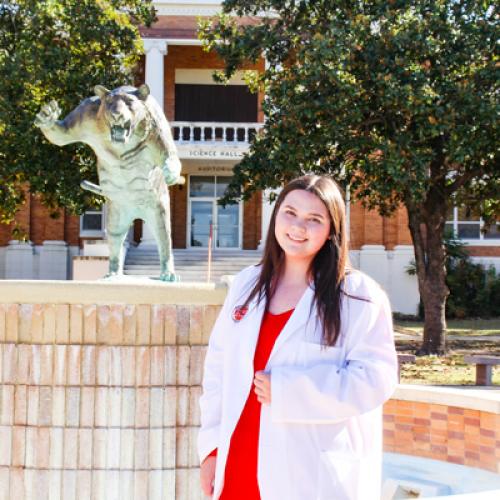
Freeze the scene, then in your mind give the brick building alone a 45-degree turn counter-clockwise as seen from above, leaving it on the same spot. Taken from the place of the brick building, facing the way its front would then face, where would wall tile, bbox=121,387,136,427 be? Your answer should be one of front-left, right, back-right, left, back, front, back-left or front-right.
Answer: front-right

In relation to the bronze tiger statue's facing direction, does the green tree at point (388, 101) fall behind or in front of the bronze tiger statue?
behind

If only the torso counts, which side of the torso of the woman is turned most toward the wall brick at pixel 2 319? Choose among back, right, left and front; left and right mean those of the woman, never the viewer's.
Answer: right

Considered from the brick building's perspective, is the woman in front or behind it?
in front

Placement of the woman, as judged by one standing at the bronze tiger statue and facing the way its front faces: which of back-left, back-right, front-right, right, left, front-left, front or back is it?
front

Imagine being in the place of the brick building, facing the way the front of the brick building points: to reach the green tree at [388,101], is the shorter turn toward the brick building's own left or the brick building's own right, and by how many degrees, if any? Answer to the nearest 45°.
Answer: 0° — it already faces it

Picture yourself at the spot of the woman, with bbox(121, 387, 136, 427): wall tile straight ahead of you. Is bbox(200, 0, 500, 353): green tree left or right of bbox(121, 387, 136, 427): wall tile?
right

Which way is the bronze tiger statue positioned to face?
toward the camera

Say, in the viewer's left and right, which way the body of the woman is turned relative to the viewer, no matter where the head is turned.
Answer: facing the viewer and to the left of the viewer

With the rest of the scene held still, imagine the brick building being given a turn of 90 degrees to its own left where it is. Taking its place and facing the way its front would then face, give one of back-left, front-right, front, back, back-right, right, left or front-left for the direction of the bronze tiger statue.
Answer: right

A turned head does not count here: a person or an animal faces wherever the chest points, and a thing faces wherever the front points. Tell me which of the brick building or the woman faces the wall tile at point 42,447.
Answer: the brick building

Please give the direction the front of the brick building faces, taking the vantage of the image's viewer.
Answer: facing the viewer
